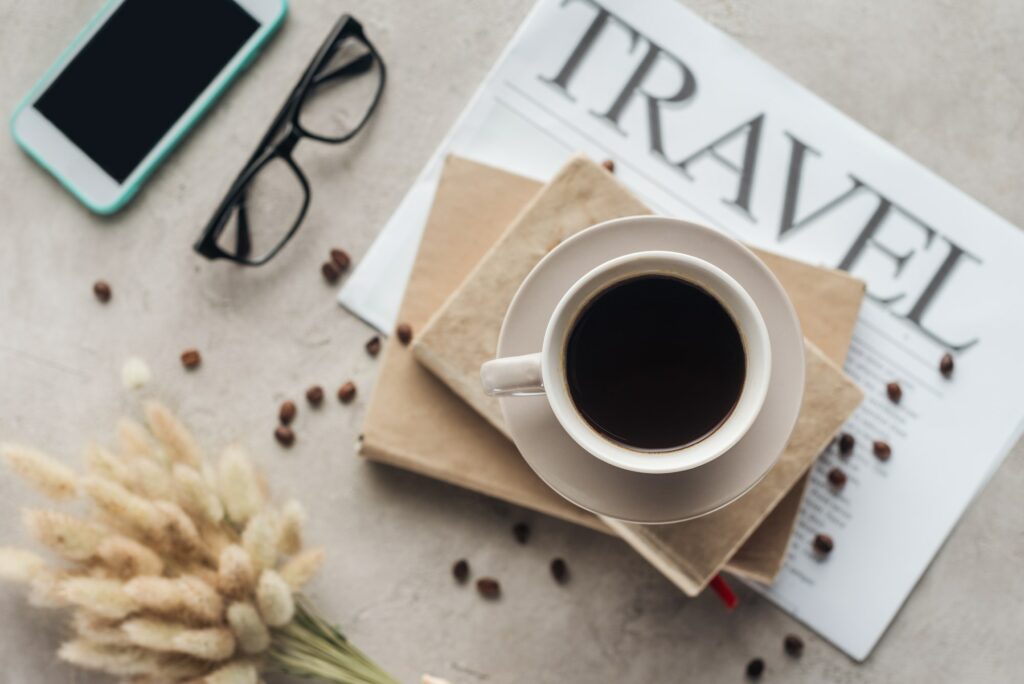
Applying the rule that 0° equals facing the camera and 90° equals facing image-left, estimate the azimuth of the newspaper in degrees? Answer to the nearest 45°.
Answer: approximately 0°
